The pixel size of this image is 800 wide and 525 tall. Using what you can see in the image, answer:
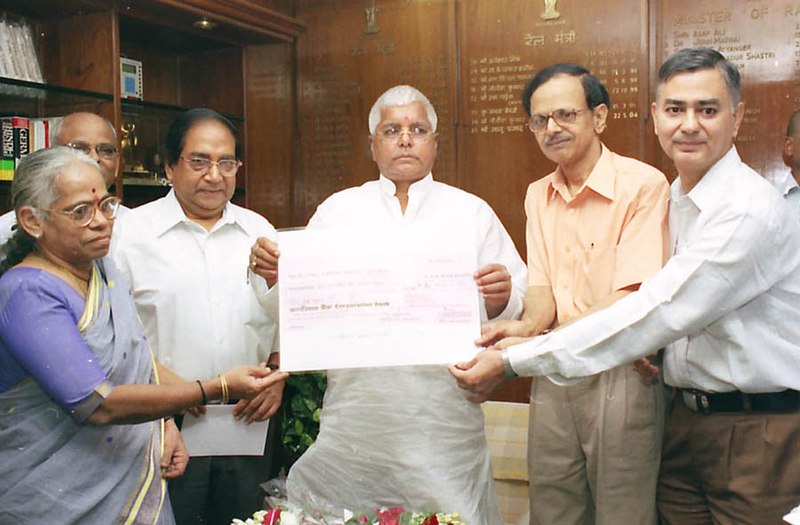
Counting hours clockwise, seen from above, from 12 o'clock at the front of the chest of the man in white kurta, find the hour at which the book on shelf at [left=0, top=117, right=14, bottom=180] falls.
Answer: The book on shelf is roughly at 4 o'clock from the man in white kurta.

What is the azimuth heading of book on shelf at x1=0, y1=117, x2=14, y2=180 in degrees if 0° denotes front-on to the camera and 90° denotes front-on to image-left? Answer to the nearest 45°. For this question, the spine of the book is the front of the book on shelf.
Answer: approximately 0°

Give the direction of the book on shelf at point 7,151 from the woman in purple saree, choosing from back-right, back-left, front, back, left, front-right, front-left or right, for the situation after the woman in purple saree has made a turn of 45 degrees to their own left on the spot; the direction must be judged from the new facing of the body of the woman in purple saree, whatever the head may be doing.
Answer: left

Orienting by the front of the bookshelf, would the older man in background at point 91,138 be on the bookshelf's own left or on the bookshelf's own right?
on the bookshelf's own right

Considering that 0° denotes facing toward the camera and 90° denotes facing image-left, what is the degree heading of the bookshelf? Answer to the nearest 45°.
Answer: approximately 315°

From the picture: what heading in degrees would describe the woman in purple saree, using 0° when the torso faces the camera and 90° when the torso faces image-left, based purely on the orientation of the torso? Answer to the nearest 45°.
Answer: approximately 315°

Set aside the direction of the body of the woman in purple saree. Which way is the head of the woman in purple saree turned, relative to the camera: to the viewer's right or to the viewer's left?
to the viewer's right

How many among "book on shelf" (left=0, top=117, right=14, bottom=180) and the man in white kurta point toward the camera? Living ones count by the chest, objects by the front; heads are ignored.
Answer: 2
